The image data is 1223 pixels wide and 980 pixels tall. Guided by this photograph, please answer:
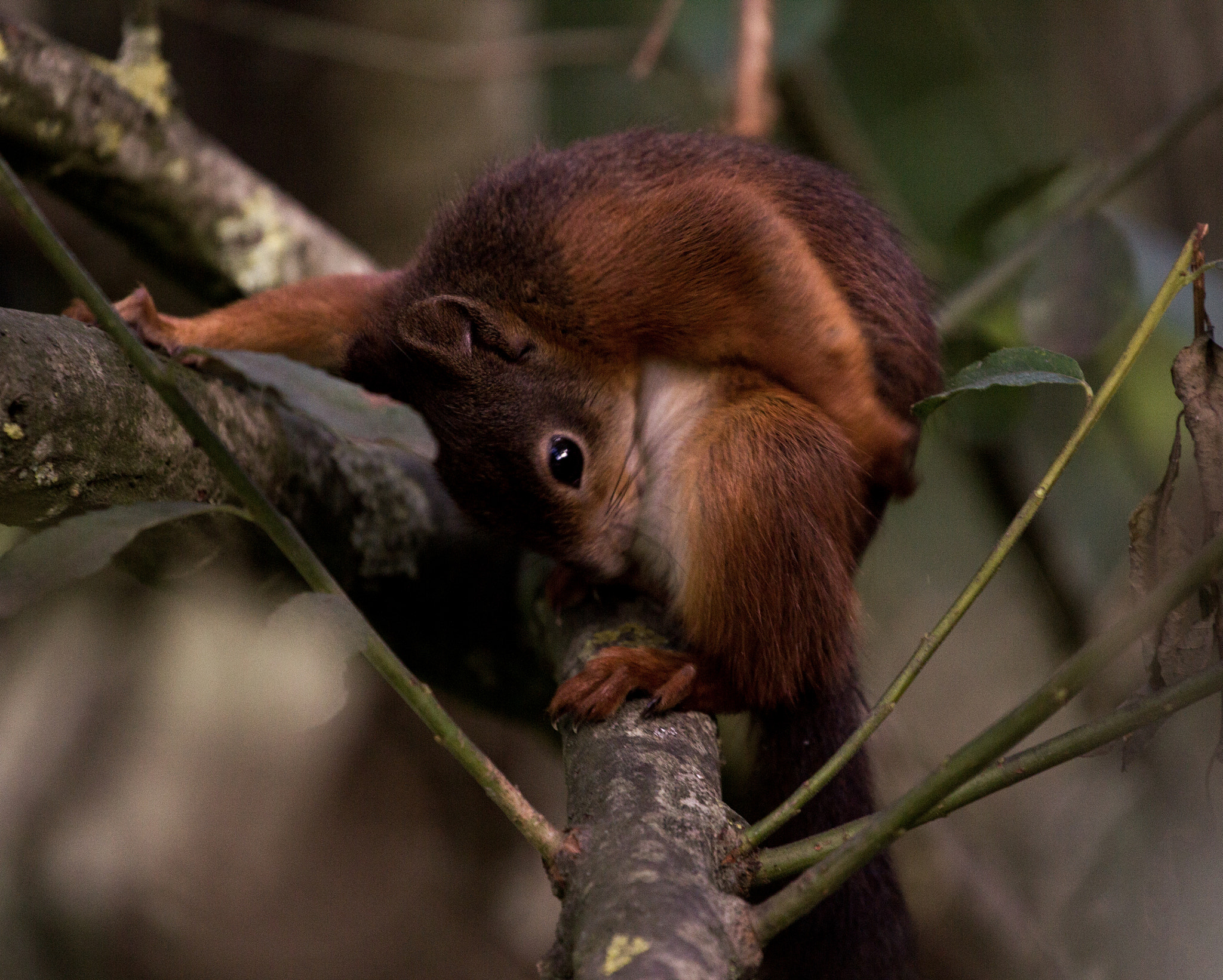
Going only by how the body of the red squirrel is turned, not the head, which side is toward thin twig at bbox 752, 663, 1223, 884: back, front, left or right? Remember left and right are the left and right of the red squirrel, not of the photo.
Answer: left

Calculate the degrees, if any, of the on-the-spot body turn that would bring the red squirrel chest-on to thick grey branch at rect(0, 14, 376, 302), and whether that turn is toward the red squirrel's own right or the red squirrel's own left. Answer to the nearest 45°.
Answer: approximately 45° to the red squirrel's own right

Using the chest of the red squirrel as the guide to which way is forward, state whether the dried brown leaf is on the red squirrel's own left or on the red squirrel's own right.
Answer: on the red squirrel's own left

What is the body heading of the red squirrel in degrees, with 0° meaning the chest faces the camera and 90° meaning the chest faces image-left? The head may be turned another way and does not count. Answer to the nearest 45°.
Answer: approximately 90°

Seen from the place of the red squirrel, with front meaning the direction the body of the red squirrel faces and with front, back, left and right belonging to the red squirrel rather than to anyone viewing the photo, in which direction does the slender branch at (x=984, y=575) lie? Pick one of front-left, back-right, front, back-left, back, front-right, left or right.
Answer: left

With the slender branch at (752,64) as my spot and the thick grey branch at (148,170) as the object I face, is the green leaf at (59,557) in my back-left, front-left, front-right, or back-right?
front-left
